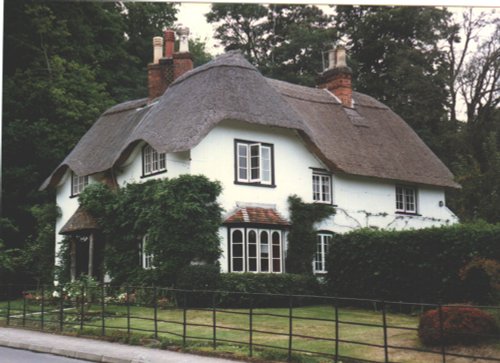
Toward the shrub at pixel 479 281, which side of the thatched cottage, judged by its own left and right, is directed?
left

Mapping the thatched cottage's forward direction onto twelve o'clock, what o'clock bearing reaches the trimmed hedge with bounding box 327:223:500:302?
The trimmed hedge is roughly at 9 o'clock from the thatched cottage.

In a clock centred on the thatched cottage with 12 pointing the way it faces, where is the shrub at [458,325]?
The shrub is roughly at 10 o'clock from the thatched cottage.

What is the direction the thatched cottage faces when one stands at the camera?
facing the viewer and to the left of the viewer
